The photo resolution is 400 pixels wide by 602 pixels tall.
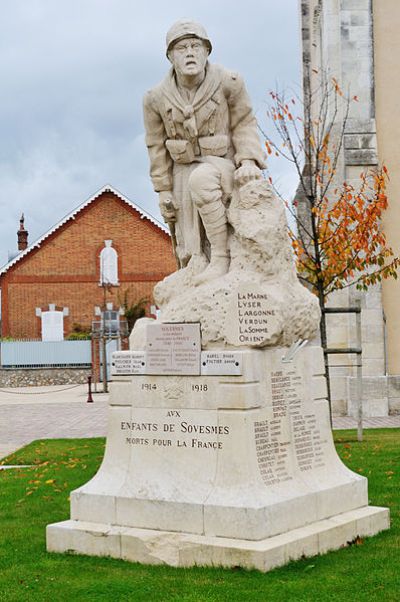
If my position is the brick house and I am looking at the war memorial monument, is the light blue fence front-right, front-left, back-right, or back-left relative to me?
front-right

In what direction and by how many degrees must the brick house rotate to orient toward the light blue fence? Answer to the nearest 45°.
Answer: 0° — it already faces it

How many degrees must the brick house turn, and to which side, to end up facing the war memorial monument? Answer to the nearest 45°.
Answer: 0° — it already faces it

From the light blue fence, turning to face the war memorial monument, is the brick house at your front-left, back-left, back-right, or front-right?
back-left

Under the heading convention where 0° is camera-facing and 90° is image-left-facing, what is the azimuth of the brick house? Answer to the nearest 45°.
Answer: approximately 0°

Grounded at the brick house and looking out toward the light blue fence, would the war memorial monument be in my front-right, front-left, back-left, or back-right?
front-left
